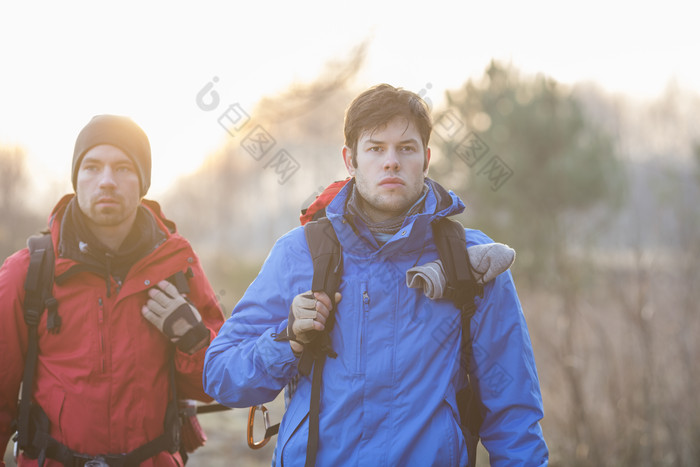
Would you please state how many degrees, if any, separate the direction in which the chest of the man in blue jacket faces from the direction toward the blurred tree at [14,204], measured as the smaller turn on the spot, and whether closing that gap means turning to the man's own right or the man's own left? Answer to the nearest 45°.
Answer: approximately 135° to the man's own right

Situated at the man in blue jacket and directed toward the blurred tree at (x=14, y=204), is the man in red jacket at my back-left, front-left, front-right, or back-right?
front-left

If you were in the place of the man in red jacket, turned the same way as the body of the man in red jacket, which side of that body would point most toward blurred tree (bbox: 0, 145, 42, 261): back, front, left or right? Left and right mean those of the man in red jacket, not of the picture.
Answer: back

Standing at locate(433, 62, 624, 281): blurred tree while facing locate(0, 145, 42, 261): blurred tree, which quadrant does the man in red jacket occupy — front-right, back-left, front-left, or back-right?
front-left

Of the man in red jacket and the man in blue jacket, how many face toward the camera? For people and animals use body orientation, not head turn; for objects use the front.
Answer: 2

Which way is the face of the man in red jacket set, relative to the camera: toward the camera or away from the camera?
toward the camera

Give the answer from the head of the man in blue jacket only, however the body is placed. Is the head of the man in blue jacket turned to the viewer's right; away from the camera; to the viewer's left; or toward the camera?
toward the camera

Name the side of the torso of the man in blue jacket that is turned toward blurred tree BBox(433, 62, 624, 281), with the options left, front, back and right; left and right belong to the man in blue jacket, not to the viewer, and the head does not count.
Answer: back

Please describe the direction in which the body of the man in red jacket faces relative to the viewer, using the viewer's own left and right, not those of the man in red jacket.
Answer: facing the viewer

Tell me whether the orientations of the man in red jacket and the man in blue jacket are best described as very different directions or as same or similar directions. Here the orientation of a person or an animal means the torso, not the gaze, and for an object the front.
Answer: same or similar directions

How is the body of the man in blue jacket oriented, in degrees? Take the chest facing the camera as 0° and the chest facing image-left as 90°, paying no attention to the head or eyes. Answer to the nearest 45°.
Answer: approximately 0°
